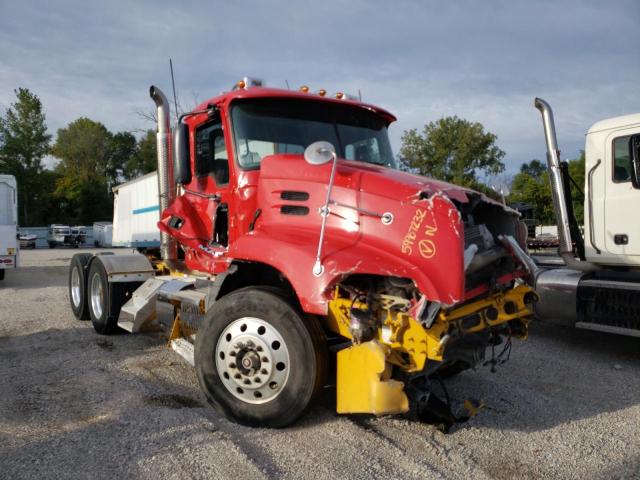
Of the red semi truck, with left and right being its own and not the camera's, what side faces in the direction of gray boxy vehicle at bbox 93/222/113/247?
back

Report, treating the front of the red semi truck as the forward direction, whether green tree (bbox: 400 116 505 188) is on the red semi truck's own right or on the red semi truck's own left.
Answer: on the red semi truck's own left

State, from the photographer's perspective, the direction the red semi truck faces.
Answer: facing the viewer and to the right of the viewer

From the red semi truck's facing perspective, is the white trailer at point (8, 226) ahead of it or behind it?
behind

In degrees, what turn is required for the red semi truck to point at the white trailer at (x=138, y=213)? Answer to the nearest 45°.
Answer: approximately 180°
